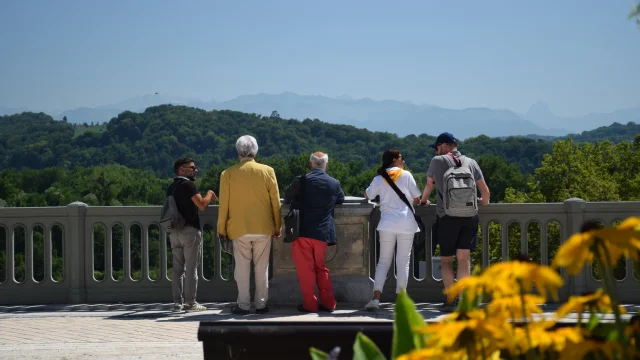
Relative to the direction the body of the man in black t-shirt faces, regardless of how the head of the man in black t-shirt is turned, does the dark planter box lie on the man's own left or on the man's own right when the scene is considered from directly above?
on the man's own right

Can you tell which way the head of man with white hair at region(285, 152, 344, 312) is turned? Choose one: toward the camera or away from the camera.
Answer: away from the camera

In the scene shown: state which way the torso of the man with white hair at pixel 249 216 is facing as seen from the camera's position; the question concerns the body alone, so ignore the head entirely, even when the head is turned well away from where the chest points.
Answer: away from the camera

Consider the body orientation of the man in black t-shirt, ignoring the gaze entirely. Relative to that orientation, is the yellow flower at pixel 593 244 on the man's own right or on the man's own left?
on the man's own right

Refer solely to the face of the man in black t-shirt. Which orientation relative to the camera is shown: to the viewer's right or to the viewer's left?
to the viewer's right

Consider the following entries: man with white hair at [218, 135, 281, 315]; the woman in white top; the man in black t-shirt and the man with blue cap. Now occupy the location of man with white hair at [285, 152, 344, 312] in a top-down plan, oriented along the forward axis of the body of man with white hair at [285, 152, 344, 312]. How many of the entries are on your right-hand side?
2

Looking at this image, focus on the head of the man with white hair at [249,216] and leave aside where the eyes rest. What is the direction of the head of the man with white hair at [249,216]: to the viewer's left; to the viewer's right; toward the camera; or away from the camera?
away from the camera

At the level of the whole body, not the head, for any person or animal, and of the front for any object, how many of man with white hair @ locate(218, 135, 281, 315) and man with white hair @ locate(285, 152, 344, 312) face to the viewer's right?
0

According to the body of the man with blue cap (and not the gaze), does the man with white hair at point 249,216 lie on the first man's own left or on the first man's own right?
on the first man's own left

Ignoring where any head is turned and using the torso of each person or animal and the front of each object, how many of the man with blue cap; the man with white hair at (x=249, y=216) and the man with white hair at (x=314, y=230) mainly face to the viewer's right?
0

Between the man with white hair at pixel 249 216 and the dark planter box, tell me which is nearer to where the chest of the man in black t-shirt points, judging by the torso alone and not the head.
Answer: the man with white hair

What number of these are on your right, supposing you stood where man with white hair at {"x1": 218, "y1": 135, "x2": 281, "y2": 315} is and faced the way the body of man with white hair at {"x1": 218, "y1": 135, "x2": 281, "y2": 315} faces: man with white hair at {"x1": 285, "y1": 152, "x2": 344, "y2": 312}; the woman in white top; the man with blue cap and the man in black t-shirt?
3

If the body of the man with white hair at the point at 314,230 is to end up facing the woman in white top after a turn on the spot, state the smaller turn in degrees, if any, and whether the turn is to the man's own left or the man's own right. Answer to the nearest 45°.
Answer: approximately 90° to the man's own right

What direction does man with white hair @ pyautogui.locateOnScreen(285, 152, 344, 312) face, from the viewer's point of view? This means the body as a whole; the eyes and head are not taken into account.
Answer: away from the camera

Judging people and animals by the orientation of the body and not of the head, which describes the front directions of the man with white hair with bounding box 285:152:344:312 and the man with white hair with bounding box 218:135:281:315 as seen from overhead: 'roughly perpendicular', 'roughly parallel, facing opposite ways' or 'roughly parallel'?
roughly parallel

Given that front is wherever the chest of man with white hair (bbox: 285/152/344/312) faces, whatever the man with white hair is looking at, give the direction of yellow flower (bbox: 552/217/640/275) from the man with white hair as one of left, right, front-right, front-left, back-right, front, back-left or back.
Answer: back
